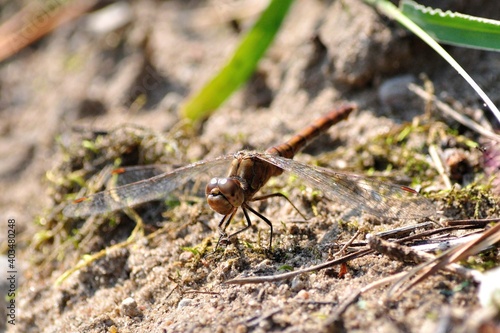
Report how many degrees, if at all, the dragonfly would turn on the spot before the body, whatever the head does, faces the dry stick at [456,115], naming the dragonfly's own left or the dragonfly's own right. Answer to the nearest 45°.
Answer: approximately 135° to the dragonfly's own left

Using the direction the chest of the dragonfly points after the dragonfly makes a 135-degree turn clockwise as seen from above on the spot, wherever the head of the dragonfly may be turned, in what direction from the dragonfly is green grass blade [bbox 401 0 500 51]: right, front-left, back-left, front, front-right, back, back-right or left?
right

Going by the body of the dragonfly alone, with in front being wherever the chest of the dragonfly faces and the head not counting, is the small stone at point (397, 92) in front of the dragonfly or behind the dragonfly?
behind

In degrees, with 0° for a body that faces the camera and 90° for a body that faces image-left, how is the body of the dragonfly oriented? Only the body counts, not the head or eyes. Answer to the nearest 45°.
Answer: approximately 45°

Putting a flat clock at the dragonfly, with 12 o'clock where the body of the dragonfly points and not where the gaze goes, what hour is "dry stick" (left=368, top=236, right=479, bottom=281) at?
The dry stick is roughly at 9 o'clock from the dragonfly.
